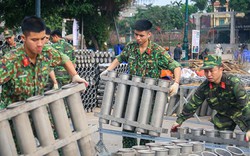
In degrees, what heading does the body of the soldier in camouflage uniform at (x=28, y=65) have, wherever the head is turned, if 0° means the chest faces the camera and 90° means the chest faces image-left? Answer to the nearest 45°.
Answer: approximately 315°

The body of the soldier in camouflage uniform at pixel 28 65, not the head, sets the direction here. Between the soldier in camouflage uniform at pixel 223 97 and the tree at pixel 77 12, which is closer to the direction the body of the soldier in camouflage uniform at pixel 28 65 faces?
the soldier in camouflage uniform

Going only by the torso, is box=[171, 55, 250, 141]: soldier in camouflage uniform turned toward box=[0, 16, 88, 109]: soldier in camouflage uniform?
yes
